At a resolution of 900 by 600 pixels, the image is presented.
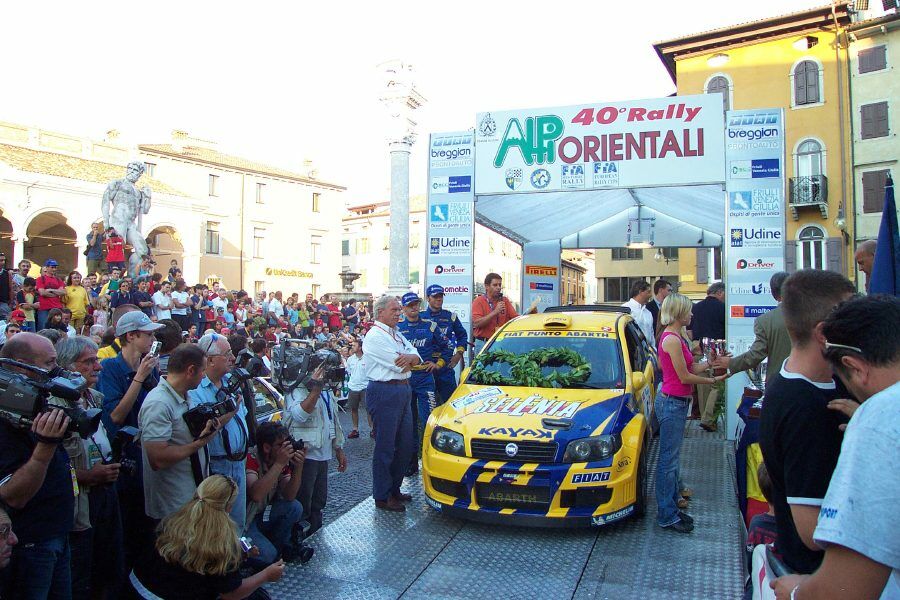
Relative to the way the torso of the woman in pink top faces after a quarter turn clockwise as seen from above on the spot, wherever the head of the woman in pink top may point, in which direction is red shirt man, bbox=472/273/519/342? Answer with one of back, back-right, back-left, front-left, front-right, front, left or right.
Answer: back-right

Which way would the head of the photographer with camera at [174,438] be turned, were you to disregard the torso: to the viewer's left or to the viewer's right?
to the viewer's right

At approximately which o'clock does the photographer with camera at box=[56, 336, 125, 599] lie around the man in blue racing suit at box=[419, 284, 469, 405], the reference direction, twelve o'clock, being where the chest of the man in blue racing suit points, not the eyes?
The photographer with camera is roughly at 1 o'clock from the man in blue racing suit.

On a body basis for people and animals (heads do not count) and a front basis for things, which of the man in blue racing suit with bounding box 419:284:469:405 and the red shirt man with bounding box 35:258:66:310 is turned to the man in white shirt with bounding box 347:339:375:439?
the red shirt man

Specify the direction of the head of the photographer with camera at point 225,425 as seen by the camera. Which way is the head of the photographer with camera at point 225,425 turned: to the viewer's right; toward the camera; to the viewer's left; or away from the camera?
to the viewer's right

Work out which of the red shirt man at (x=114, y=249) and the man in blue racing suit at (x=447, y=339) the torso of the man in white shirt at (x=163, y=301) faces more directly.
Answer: the man in blue racing suit

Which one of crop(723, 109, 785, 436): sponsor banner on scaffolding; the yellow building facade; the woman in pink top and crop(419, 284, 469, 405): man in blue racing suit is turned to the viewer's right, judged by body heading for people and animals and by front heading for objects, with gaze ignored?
the woman in pink top

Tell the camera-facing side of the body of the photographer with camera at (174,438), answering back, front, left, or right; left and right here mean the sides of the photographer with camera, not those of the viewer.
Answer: right

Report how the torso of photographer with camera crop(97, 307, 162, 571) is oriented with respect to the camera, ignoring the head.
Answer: to the viewer's right

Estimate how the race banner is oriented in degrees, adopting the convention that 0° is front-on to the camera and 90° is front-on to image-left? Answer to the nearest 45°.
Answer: approximately 0°

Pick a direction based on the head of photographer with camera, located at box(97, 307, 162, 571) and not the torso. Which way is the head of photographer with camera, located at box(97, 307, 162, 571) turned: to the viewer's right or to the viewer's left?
to the viewer's right

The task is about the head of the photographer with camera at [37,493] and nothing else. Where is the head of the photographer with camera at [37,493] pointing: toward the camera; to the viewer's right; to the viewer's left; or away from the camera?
to the viewer's right

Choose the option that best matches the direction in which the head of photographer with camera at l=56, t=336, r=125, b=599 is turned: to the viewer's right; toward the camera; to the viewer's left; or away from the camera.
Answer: to the viewer's right

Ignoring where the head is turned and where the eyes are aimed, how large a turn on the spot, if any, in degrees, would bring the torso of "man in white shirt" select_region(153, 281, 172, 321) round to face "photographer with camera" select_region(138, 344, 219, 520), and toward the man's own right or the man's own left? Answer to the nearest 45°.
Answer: approximately 45° to the man's own right

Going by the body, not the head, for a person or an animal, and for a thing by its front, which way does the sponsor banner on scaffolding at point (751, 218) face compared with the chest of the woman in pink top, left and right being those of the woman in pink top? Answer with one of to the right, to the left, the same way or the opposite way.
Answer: to the right
